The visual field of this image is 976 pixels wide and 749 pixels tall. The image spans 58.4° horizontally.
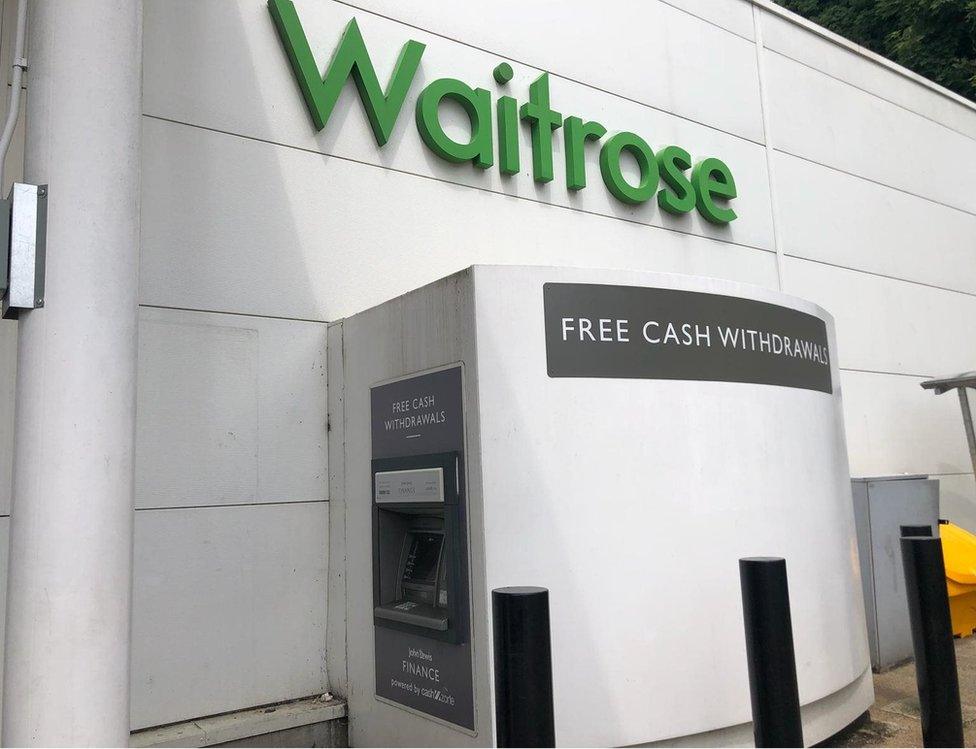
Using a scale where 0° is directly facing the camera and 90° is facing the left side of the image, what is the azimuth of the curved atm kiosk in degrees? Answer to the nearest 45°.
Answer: approximately 45°

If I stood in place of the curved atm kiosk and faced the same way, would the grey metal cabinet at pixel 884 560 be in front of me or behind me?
behind

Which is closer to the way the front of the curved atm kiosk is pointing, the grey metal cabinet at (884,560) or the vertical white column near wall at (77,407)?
the vertical white column near wall

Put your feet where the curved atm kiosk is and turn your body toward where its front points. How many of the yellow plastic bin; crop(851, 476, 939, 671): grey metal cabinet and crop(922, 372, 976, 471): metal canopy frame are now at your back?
3

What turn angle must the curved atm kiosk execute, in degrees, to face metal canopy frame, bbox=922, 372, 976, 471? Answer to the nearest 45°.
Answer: approximately 180°

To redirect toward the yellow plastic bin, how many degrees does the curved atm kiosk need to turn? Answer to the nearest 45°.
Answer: approximately 180°

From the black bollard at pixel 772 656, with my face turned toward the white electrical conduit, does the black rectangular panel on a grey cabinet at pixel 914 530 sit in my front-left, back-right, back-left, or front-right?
back-right

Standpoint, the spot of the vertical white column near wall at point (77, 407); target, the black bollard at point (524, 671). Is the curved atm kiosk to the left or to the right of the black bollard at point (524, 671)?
left

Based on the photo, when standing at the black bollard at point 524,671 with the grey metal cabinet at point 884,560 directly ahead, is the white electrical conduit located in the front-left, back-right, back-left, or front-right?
back-left

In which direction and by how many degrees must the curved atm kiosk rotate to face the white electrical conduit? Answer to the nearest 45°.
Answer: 0° — it already faces it

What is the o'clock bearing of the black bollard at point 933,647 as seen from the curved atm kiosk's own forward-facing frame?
The black bollard is roughly at 7 o'clock from the curved atm kiosk.

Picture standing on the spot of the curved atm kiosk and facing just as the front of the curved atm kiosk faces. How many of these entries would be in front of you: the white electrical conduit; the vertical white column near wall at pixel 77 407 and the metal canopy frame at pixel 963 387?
2

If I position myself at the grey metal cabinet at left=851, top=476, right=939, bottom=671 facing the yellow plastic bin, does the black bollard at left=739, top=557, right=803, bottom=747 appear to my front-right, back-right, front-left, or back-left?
back-right

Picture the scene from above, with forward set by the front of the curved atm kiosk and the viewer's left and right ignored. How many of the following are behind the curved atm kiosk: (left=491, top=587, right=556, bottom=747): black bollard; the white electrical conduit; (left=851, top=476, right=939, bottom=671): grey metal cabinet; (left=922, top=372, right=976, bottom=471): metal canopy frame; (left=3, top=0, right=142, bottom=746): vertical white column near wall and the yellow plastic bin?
3

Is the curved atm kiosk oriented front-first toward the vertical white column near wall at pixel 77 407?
yes

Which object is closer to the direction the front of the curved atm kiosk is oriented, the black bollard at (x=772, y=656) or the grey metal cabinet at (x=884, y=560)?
the black bollard
